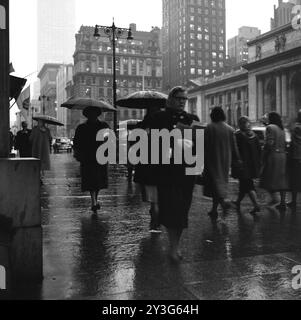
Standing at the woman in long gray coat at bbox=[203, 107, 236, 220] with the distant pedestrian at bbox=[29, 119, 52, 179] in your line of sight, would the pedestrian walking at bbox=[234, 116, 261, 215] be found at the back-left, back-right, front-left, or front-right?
front-right

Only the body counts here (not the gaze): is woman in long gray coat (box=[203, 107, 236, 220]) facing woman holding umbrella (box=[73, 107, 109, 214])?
no

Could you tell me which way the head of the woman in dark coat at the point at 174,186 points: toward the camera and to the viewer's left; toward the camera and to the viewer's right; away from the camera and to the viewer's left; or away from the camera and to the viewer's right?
toward the camera and to the viewer's right

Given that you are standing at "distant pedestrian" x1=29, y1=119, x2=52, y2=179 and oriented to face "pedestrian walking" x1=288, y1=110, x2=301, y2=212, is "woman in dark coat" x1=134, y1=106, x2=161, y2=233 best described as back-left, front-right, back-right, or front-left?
front-right
